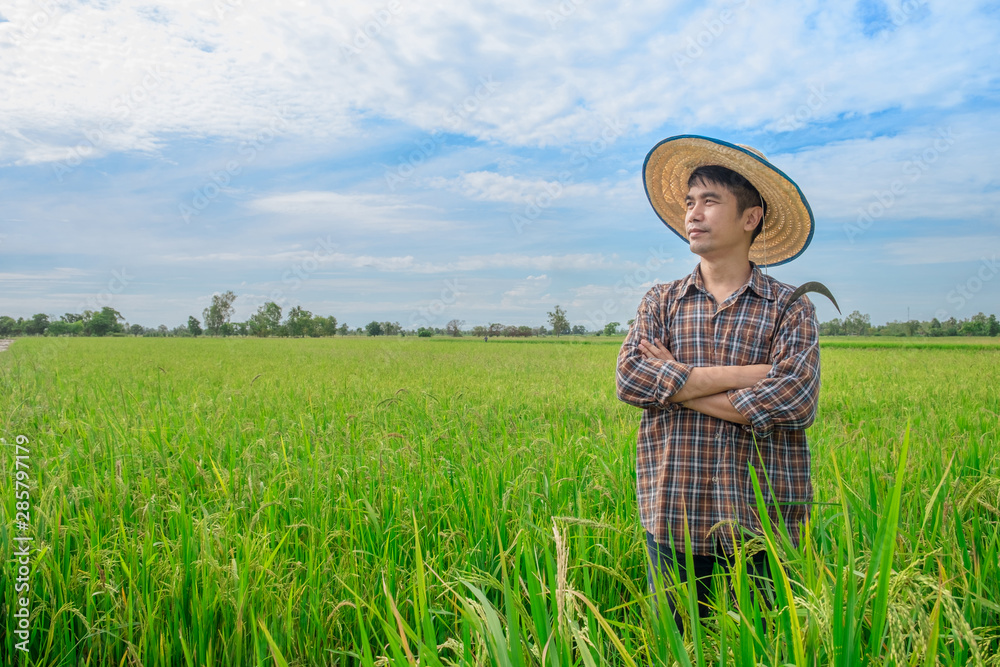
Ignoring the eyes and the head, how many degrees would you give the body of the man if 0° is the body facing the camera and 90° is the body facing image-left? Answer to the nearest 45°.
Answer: approximately 0°

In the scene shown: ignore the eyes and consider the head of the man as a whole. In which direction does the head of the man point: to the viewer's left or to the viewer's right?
to the viewer's left
